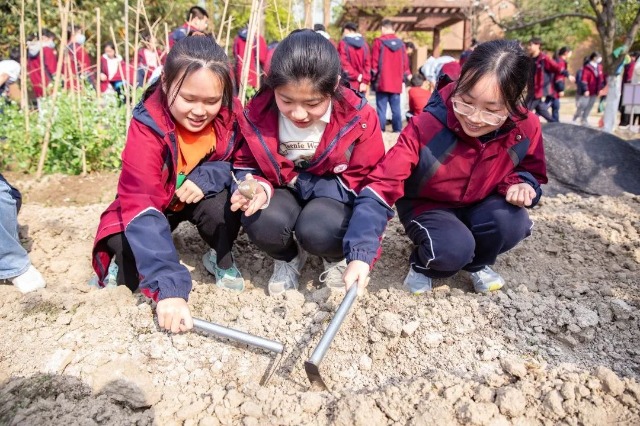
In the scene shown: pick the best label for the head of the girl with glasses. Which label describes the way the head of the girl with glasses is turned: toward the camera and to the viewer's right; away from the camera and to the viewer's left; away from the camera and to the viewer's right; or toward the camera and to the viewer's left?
toward the camera and to the viewer's left

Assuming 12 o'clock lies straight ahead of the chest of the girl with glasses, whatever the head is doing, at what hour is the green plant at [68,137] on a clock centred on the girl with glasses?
The green plant is roughly at 4 o'clock from the girl with glasses.

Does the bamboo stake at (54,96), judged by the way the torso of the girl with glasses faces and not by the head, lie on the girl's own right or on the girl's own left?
on the girl's own right

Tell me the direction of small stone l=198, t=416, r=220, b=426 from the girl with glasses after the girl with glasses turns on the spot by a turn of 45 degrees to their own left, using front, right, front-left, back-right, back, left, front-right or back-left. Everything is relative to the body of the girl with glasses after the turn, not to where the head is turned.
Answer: right

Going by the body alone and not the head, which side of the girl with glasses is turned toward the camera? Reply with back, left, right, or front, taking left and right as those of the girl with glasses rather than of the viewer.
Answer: front

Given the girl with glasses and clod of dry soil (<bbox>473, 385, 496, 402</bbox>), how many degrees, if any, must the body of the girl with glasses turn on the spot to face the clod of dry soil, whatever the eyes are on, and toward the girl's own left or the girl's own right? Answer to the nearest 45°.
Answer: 0° — they already face it

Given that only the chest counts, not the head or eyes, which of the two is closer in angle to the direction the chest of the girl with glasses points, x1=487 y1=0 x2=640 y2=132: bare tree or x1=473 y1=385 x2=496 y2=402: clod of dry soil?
the clod of dry soil

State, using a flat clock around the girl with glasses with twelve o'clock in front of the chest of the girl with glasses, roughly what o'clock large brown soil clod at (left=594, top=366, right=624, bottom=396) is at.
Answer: The large brown soil clod is roughly at 11 o'clock from the girl with glasses.

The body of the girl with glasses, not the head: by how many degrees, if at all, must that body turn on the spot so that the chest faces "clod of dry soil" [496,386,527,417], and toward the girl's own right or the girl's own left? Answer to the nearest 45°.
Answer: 0° — they already face it

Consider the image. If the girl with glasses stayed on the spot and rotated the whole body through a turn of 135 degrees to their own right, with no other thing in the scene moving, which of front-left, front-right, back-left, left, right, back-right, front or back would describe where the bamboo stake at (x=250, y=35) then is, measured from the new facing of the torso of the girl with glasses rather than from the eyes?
front

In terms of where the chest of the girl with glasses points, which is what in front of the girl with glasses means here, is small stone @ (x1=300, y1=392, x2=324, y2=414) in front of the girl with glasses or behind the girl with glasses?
in front

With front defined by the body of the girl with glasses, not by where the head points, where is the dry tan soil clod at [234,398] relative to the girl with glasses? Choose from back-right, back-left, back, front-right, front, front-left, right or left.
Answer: front-right
